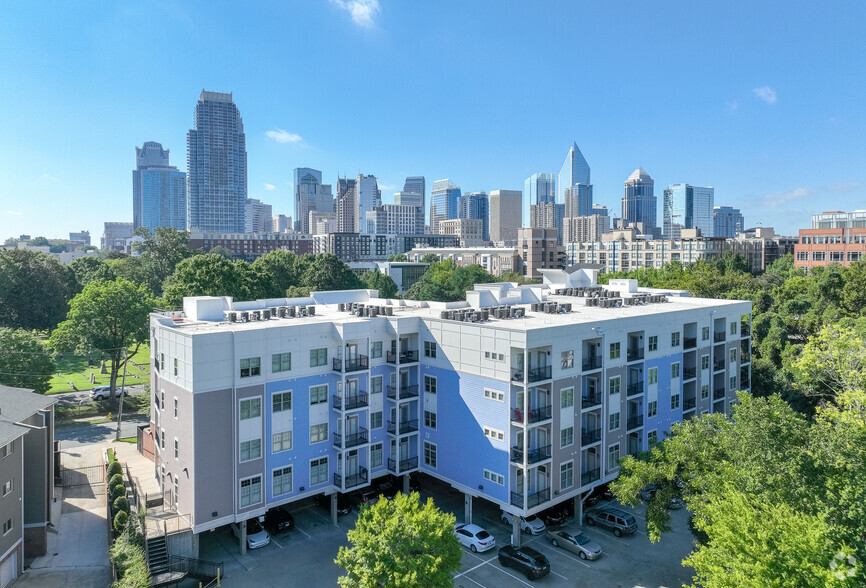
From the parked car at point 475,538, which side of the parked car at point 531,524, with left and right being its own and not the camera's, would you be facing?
right

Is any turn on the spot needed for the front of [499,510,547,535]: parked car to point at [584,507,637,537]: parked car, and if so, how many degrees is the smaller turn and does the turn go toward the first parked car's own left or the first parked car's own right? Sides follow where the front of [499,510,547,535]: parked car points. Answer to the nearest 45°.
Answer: approximately 45° to the first parked car's own left

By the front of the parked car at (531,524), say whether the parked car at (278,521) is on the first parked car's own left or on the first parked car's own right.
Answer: on the first parked car's own right

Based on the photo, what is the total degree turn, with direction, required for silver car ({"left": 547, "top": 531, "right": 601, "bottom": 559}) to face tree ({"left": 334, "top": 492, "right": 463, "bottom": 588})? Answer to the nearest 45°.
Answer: approximately 90° to its right

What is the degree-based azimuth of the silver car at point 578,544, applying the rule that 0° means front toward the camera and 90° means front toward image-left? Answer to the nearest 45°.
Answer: approximately 315°

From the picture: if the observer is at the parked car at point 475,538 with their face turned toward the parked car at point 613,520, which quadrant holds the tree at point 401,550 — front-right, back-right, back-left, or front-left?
back-right

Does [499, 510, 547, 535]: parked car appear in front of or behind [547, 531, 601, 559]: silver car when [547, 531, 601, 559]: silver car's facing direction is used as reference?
behind

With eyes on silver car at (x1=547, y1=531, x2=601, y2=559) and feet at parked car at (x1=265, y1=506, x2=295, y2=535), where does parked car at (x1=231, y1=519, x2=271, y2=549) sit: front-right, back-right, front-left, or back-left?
back-right

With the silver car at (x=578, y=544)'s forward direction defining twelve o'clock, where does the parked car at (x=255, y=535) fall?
The parked car is roughly at 4 o'clock from the silver car.

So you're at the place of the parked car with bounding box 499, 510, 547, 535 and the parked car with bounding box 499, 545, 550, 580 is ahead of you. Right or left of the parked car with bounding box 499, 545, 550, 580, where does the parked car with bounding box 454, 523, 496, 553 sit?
right
